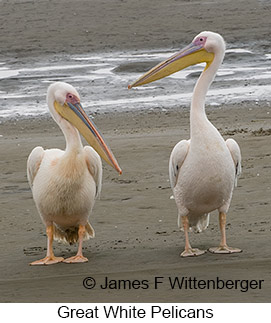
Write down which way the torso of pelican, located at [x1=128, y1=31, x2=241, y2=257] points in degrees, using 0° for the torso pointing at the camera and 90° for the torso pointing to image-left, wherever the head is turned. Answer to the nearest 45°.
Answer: approximately 0°

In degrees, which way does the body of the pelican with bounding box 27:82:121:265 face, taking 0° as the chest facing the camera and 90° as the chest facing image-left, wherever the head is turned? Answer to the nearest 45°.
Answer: approximately 0°

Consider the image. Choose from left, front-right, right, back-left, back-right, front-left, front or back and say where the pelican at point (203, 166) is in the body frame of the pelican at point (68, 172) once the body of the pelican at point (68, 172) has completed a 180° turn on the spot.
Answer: right
